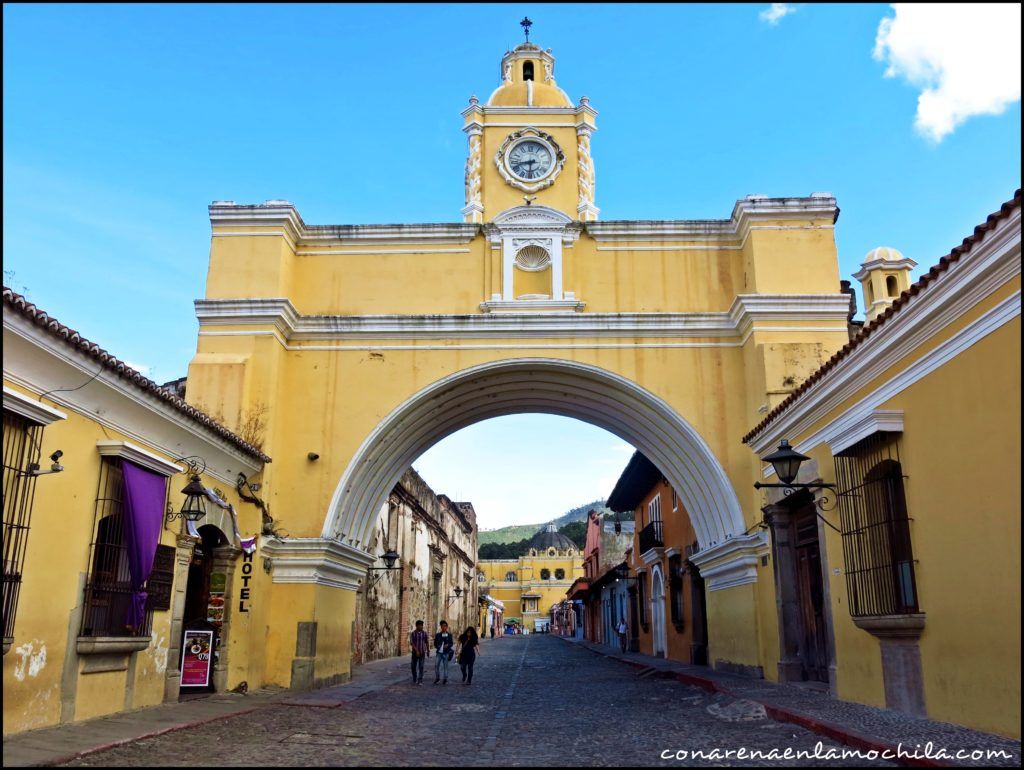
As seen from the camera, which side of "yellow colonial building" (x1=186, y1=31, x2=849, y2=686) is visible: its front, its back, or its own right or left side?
front

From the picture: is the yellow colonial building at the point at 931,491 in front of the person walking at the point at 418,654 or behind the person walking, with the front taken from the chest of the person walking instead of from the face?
in front

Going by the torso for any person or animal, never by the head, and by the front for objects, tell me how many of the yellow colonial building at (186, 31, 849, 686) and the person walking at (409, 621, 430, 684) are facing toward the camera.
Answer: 2

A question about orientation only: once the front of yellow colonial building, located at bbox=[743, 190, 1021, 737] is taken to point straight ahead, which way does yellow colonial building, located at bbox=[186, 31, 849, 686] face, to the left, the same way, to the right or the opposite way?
to the left

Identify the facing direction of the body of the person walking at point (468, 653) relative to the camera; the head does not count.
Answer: toward the camera

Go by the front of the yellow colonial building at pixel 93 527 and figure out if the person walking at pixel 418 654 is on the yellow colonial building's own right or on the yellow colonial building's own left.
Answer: on the yellow colonial building's own left

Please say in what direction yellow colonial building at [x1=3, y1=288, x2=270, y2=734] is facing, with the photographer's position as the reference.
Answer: facing the viewer and to the right of the viewer

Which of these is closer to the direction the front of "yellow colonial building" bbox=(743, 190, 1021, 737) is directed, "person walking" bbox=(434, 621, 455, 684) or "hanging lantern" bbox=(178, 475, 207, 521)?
the hanging lantern

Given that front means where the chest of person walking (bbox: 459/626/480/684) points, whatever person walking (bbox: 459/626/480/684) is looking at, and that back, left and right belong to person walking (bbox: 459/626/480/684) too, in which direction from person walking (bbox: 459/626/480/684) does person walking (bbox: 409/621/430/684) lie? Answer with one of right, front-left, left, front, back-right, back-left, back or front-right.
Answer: right

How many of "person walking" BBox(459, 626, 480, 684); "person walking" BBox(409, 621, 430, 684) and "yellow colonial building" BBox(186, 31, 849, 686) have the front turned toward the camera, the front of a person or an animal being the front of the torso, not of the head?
3

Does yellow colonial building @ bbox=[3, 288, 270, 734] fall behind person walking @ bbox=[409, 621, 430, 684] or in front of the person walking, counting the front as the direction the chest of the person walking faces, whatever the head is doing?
in front

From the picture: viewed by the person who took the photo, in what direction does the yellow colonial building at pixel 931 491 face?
facing the viewer and to the left of the viewer

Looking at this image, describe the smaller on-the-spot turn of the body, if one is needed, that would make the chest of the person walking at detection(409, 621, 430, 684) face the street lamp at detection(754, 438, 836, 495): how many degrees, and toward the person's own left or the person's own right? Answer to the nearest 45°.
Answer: approximately 45° to the person's own left

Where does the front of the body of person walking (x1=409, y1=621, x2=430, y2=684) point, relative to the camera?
toward the camera

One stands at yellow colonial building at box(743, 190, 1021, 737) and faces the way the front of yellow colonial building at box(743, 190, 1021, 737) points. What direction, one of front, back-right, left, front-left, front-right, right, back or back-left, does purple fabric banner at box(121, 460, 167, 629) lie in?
front-right
